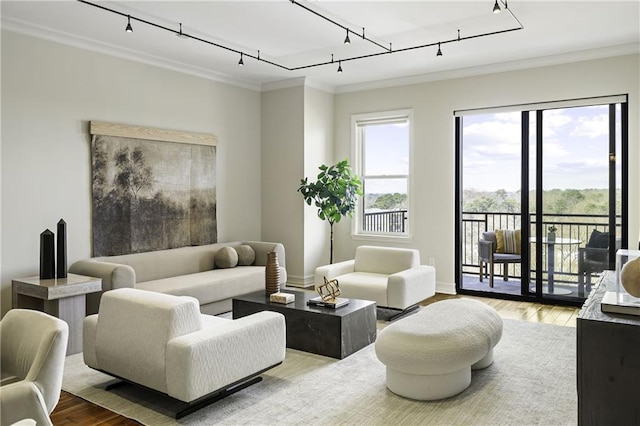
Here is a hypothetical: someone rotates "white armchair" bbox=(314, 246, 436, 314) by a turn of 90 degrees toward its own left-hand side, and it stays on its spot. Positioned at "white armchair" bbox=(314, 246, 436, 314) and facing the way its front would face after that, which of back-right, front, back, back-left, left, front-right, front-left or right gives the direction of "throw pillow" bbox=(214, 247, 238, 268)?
back-right

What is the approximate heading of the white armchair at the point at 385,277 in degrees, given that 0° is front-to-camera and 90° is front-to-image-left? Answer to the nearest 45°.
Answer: approximately 45°

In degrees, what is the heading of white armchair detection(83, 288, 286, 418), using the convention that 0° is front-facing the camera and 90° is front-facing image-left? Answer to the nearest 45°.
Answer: approximately 225°

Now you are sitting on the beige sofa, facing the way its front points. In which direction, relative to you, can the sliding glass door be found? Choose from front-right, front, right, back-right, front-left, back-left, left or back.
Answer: front-left

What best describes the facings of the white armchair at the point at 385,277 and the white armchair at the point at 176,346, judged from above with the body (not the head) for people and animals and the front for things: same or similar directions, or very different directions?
very different directions

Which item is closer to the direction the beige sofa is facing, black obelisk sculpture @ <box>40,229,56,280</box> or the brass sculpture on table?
the brass sculpture on table

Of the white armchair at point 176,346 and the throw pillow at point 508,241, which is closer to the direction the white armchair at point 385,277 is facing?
the white armchair

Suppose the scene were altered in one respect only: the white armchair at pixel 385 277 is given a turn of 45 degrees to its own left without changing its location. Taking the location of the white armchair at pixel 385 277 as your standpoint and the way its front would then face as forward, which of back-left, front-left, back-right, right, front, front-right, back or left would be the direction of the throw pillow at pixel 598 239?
left

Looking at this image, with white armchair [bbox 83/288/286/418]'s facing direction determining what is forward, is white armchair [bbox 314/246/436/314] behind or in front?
in front

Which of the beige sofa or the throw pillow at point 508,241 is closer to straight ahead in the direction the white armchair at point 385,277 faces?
the beige sofa

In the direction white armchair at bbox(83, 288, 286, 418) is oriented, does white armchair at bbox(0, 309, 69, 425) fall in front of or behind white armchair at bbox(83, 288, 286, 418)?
behind
